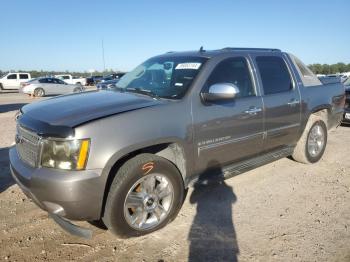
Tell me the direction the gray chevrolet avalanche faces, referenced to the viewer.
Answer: facing the viewer and to the left of the viewer

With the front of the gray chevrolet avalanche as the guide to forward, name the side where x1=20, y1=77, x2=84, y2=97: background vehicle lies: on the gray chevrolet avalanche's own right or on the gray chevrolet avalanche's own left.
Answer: on the gray chevrolet avalanche's own right

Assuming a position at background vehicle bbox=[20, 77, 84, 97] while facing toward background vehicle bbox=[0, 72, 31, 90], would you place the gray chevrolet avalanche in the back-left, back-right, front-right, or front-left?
back-left

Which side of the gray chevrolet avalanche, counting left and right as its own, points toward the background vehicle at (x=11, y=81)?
right
